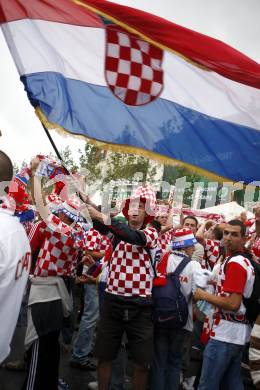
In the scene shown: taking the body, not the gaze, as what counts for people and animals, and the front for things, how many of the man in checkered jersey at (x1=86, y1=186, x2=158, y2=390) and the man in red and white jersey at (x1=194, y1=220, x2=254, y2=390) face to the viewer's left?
1

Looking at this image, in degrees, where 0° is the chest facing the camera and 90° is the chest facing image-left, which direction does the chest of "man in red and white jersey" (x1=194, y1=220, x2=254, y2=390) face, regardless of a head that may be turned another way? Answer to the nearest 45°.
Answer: approximately 90°

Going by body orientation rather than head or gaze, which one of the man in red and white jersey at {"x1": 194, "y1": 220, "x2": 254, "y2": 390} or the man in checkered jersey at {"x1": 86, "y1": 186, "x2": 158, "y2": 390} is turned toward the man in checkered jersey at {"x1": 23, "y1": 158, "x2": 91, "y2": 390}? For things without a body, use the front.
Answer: the man in red and white jersey at {"x1": 194, "y1": 220, "x2": 254, "y2": 390}

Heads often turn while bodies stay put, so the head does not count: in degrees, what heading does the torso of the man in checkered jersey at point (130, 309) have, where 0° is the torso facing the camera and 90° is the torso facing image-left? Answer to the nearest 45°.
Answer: approximately 0°

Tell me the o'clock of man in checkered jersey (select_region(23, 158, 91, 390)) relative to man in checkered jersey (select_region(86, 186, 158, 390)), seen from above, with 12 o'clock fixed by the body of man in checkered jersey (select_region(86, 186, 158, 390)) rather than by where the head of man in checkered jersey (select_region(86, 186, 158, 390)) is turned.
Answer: man in checkered jersey (select_region(23, 158, 91, 390)) is roughly at 3 o'clock from man in checkered jersey (select_region(86, 186, 158, 390)).

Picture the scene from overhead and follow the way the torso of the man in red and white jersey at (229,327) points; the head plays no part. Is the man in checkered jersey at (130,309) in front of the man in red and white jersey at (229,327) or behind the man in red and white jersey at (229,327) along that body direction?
in front

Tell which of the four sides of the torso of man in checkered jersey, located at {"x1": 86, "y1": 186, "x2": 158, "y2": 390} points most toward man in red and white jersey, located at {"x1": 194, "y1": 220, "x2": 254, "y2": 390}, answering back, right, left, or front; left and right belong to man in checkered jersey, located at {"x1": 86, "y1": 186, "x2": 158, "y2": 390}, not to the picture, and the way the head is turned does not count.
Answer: left

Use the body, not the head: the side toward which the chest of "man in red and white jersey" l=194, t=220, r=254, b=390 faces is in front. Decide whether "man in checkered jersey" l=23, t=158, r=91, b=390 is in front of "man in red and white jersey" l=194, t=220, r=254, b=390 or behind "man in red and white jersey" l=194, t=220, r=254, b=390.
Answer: in front
